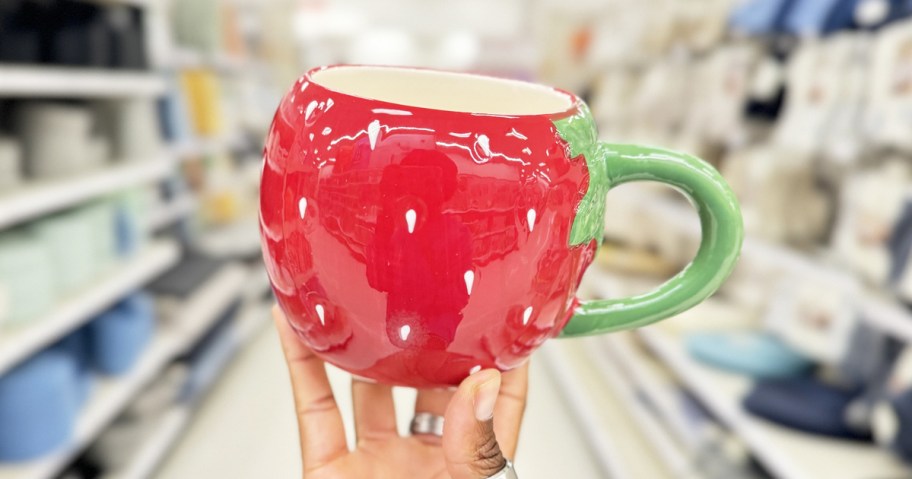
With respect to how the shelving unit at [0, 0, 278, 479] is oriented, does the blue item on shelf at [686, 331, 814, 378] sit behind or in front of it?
in front

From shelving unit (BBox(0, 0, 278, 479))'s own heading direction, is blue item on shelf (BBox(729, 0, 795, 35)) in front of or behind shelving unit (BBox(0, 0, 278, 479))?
in front

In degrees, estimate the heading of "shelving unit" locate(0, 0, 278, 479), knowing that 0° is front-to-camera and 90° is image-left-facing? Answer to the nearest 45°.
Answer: approximately 270°

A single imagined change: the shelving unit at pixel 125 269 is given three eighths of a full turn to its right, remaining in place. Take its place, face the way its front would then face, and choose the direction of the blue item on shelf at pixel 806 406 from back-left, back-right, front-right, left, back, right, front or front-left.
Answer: left

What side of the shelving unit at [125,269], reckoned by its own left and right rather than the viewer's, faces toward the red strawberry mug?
right

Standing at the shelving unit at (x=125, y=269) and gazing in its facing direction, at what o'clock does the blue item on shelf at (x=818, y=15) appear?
The blue item on shelf is roughly at 1 o'clock from the shelving unit.

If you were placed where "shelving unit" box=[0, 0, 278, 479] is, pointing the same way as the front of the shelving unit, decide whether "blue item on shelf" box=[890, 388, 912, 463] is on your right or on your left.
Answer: on your right
